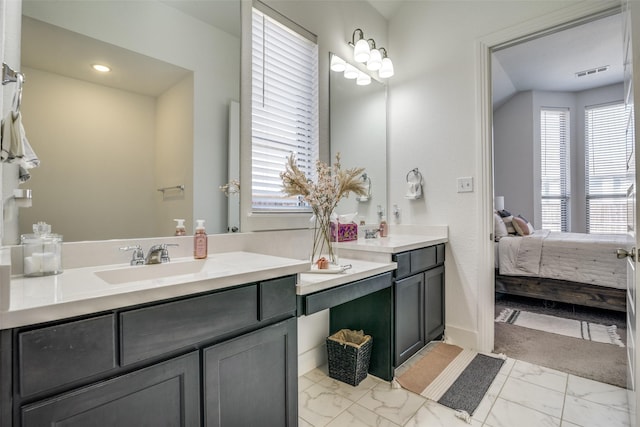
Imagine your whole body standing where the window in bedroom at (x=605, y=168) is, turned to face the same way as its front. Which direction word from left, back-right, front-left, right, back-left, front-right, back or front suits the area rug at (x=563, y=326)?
front-left

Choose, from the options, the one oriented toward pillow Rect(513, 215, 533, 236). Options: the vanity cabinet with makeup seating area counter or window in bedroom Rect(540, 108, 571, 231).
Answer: the window in bedroom

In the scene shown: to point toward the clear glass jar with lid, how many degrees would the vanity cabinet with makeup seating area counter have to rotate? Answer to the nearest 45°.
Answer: approximately 90° to its right

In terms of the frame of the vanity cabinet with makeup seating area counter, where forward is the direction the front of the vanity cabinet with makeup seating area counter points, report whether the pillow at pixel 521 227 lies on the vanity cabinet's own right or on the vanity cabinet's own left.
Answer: on the vanity cabinet's own left

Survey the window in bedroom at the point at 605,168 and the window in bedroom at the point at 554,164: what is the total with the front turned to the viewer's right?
0

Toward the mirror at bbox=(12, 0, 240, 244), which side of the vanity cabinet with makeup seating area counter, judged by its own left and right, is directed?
right

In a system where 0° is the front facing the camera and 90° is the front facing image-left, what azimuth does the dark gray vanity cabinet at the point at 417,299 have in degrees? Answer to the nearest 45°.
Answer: approximately 315°

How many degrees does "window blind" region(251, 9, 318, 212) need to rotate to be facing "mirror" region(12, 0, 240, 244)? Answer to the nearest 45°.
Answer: approximately 90° to its right
